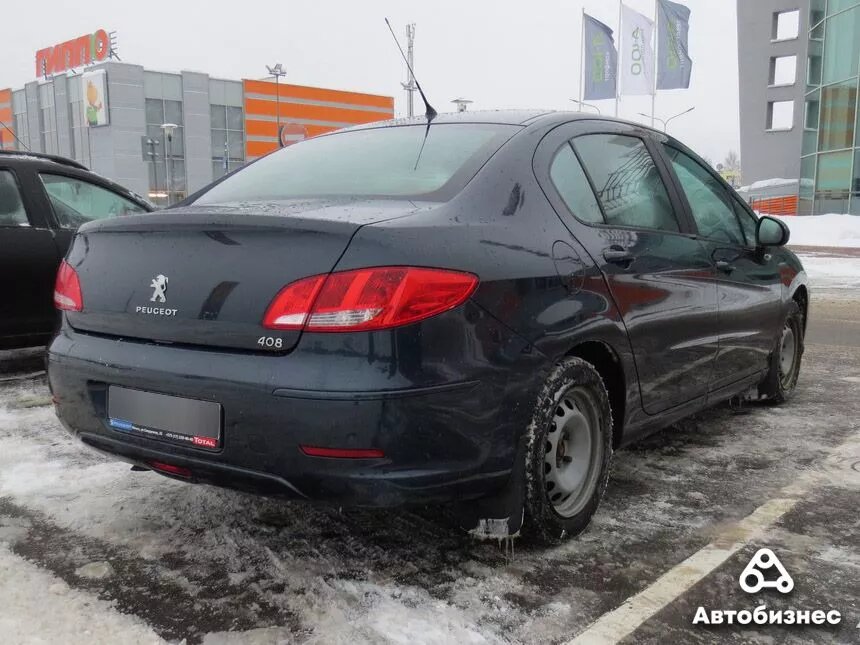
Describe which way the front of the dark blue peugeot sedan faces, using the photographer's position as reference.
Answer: facing away from the viewer and to the right of the viewer

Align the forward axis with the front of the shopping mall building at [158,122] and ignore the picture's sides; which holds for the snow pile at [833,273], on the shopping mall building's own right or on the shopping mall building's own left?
on the shopping mall building's own left

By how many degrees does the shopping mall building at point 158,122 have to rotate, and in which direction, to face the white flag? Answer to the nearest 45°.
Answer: approximately 90° to its left

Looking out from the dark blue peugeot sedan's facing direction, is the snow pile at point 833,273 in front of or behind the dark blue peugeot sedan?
in front

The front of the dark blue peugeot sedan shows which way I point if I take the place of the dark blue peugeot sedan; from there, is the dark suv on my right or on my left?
on my left

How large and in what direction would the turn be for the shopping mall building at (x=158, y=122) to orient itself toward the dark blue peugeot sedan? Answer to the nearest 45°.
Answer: approximately 45° to its left

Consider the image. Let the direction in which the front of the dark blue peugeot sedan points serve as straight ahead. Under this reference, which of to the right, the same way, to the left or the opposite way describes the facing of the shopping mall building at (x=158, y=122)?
the opposite way

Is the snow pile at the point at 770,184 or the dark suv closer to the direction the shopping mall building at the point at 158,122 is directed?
the dark suv

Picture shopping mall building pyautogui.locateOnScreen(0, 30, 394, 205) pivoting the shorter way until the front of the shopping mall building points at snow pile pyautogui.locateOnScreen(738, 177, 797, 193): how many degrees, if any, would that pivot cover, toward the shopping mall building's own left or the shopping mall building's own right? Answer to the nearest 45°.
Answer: approximately 90° to the shopping mall building's own left

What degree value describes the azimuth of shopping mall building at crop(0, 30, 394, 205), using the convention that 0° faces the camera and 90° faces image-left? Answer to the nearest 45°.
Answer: approximately 45°

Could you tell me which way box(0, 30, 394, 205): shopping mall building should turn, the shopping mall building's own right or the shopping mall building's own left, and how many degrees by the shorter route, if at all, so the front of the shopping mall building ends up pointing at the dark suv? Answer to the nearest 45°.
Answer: approximately 45° to the shopping mall building's own left

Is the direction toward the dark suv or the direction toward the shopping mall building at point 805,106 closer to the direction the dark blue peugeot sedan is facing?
the shopping mall building
